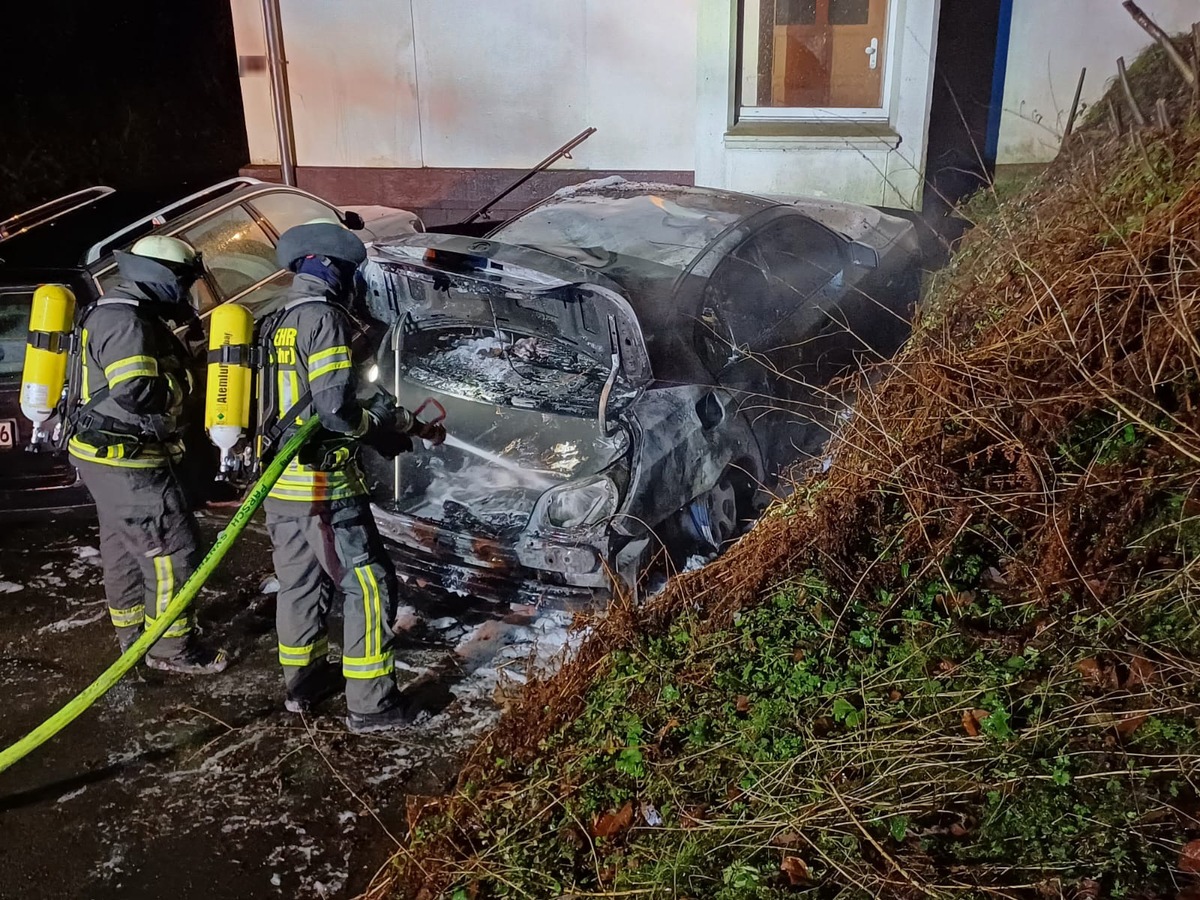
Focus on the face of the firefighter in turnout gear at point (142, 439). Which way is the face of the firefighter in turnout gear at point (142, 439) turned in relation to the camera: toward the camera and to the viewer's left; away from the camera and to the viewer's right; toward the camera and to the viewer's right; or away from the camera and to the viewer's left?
away from the camera and to the viewer's right

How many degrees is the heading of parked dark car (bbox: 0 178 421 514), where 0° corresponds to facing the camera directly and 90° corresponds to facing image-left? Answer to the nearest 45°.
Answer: approximately 225°

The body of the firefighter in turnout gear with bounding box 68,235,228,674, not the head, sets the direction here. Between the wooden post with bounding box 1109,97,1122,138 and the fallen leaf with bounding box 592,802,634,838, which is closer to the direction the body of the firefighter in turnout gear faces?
the wooden post

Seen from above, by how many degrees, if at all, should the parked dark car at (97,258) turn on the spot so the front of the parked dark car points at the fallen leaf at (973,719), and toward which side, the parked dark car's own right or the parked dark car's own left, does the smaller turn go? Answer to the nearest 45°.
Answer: approximately 90° to the parked dark car's own right

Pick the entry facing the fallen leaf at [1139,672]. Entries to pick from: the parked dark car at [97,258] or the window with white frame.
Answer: the window with white frame

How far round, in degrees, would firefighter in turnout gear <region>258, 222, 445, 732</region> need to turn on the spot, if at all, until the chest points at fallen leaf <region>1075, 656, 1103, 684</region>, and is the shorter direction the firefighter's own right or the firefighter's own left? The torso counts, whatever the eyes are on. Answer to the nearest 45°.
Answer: approximately 90° to the firefighter's own right

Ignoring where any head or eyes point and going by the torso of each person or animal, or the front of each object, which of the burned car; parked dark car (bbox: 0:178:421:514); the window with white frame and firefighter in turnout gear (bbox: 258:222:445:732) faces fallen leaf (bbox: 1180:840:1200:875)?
the window with white frame

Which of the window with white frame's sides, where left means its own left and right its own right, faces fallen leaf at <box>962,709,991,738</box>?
front

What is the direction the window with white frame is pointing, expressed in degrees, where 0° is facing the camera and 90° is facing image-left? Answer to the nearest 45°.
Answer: approximately 0°

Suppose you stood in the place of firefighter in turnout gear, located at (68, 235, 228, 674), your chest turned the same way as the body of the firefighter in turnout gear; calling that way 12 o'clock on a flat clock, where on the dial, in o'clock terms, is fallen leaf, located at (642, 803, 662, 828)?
The fallen leaf is roughly at 2 o'clock from the firefighter in turnout gear.

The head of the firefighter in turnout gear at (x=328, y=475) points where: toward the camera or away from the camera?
away from the camera

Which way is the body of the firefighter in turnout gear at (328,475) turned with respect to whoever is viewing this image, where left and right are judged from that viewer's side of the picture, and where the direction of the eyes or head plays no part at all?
facing away from the viewer and to the right of the viewer
